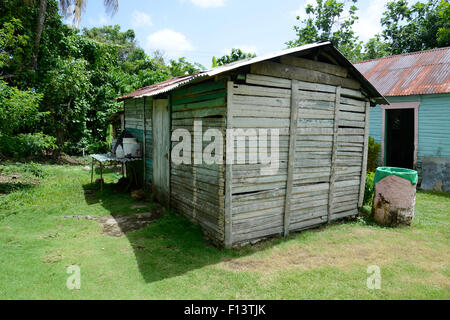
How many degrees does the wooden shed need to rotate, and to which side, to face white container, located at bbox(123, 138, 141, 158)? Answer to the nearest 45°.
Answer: approximately 90° to its right

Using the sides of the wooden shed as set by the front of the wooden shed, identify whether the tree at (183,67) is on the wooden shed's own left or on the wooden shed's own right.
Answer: on the wooden shed's own right

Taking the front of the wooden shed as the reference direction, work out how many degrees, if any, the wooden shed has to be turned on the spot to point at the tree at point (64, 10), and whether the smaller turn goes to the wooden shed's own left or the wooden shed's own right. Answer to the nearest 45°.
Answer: approximately 90° to the wooden shed's own right

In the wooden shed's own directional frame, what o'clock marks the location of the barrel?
The barrel is roughly at 7 o'clock from the wooden shed.

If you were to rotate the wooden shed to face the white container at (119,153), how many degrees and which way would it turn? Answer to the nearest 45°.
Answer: approximately 90° to its right

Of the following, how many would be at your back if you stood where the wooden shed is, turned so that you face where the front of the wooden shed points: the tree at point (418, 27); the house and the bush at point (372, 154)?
3

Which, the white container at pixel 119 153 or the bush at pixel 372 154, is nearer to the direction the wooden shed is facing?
the white container

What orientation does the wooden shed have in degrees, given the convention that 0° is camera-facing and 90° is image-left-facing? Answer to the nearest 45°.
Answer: approximately 45°

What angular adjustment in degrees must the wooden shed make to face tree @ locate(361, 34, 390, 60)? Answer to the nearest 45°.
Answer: approximately 180°

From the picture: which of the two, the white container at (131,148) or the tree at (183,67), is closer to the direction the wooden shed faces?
the white container

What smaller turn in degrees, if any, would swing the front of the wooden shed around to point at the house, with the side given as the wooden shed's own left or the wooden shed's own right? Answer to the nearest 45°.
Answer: approximately 180°

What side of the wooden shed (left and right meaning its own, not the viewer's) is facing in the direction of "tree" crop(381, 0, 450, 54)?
back
